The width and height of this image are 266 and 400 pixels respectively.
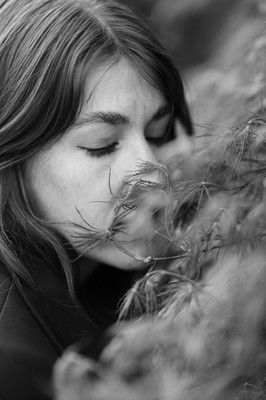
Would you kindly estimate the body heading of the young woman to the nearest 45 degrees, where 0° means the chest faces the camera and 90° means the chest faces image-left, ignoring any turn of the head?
approximately 315°

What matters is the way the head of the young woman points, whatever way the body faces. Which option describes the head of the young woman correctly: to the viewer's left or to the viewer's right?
to the viewer's right
